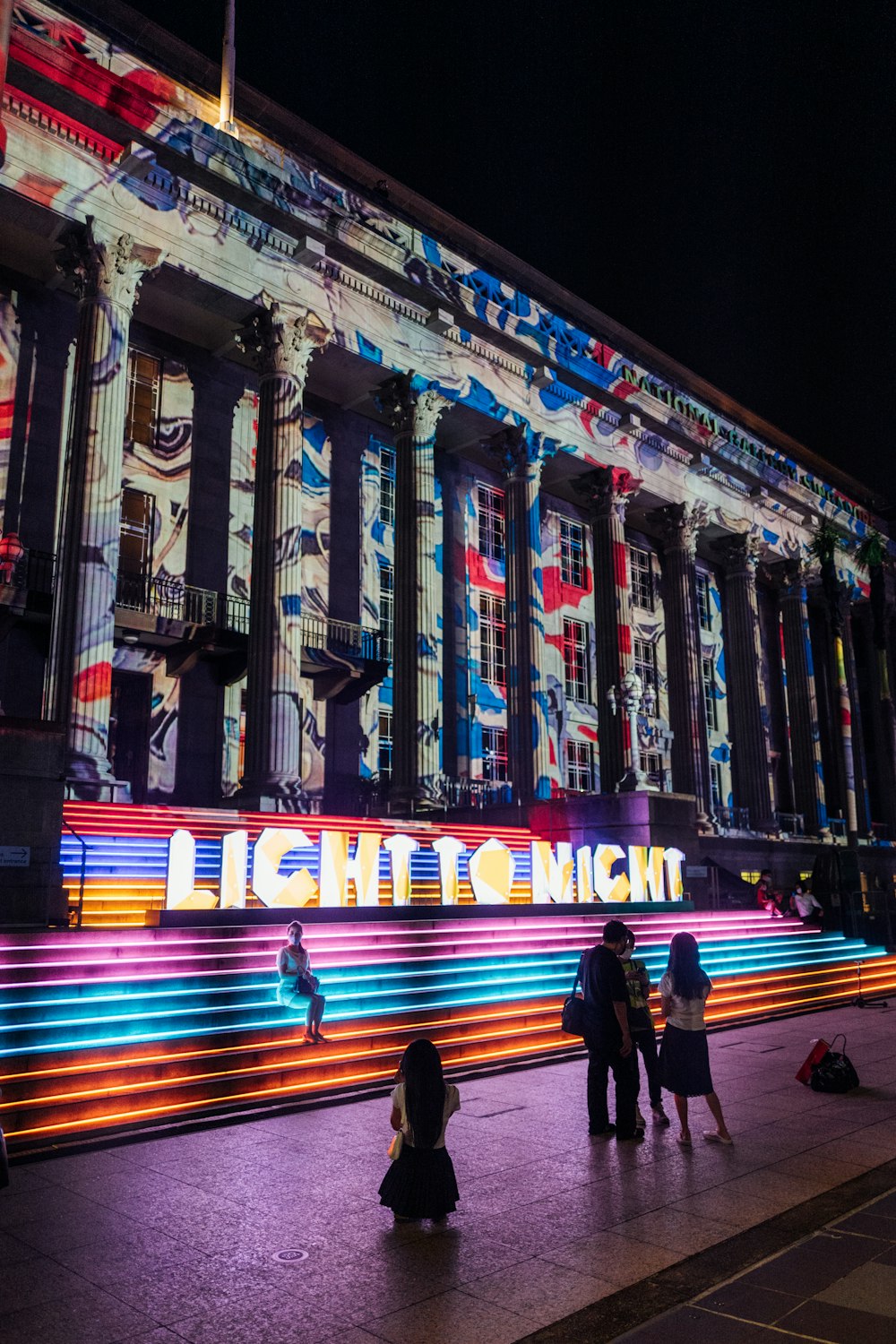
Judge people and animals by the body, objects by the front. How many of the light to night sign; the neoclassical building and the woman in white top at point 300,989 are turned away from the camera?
0

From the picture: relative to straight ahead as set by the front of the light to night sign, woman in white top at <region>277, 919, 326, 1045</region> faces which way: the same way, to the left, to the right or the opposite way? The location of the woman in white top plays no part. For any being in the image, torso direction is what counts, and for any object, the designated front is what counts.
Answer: the same way

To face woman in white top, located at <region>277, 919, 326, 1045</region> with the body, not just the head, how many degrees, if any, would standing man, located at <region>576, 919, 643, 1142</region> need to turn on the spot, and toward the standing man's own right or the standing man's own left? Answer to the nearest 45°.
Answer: approximately 90° to the standing man's own left

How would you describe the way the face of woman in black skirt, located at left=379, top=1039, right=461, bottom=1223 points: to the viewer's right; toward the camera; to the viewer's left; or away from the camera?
away from the camera

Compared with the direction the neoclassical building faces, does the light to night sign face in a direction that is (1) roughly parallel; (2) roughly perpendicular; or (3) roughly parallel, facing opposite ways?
roughly parallel

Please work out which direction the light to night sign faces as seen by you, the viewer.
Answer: facing the viewer and to the right of the viewer

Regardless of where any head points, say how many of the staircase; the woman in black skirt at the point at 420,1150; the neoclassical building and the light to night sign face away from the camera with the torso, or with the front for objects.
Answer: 1

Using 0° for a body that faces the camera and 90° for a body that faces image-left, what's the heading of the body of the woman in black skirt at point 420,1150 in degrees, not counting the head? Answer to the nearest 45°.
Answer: approximately 180°

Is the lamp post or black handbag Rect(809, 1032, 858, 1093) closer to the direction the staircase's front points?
the black handbag

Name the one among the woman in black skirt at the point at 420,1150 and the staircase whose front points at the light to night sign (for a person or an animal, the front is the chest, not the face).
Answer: the woman in black skirt

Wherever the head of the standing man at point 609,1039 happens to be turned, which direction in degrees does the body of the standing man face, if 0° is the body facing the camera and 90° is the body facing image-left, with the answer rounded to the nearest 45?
approximately 225°

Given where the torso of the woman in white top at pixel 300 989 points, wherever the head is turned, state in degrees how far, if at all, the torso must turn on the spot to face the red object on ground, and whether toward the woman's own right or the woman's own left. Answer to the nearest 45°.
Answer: approximately 45° to the woman's own left

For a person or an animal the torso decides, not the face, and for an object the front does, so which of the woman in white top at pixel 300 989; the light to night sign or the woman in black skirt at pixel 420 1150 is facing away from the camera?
the woman in black skirt

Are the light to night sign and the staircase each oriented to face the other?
no

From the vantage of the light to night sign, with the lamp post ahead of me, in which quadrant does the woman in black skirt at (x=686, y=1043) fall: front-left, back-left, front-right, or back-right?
back-right

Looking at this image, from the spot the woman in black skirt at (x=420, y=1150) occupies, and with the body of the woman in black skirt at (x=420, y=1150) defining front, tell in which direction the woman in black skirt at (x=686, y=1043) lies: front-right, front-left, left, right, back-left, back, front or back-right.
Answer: front-right

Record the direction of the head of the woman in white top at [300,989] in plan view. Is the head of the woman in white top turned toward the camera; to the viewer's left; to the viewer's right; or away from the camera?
toward the camera

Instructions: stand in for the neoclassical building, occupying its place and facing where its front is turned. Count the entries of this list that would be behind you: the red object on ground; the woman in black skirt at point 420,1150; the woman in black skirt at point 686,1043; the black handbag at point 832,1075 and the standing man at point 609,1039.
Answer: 0
